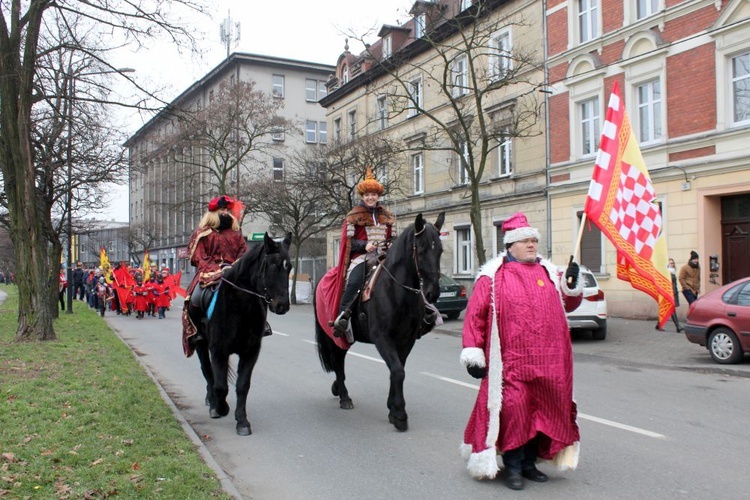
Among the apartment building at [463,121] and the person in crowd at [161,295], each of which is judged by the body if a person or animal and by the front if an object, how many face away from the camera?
0

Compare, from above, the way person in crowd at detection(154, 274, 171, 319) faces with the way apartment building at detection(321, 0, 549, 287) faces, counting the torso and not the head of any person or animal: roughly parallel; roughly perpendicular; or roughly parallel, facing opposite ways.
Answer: roughly perpendicular

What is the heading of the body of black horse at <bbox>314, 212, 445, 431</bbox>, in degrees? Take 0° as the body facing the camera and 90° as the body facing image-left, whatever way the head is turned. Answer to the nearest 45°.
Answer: approximately 315°

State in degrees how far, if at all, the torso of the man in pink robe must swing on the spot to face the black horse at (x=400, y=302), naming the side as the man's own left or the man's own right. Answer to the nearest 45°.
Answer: approximately 180°

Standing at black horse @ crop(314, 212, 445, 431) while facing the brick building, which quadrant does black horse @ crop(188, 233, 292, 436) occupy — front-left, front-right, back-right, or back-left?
back-left

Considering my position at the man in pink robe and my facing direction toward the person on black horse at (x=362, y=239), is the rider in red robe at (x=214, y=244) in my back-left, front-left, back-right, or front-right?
front-left

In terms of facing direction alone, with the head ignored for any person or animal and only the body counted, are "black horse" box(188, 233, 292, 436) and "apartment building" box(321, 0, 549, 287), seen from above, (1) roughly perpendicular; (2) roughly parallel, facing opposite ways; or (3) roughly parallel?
roughly perpendicular

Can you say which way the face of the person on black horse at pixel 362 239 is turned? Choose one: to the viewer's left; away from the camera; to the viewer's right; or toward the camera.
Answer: toward the camera

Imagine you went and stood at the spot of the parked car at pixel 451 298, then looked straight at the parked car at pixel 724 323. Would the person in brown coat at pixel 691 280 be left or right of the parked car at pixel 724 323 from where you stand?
left

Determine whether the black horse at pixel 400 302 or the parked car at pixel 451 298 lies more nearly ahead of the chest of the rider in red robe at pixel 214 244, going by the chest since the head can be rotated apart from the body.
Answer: the black horse

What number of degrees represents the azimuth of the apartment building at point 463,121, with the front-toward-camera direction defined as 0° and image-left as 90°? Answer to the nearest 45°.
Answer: approximately 45°

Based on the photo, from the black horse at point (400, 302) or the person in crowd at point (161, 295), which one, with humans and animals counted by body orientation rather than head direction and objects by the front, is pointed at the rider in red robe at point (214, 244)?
the person in crowd

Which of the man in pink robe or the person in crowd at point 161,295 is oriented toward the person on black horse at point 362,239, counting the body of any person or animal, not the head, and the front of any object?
the person in crowd at point 161,295

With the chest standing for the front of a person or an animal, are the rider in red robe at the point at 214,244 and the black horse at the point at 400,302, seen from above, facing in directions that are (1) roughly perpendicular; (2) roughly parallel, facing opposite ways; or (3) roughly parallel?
roughly parallel

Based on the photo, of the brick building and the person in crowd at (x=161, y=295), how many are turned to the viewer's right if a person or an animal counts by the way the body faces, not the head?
0

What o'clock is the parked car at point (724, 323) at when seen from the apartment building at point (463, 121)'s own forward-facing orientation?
The parked car is roughly at 10 o'clock from the apartment building.

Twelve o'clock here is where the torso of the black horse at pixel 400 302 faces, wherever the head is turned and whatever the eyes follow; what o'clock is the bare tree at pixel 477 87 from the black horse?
The bare tree is roughly at 8 o'clock from the black horse.
